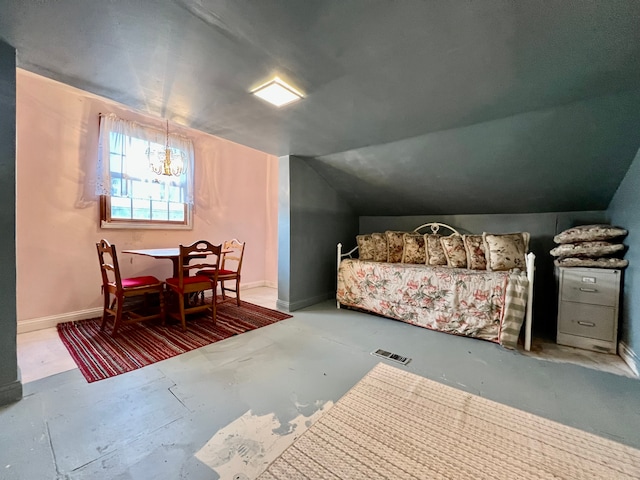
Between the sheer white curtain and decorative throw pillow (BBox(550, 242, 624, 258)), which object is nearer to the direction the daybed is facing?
the sheer white curtain

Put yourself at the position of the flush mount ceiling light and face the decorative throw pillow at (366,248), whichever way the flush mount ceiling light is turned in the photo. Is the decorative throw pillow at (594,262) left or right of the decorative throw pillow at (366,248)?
right

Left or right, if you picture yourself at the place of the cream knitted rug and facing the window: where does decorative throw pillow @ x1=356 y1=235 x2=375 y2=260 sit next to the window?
right

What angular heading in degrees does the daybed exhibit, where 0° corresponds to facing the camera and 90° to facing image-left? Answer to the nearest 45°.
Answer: approximately 45°

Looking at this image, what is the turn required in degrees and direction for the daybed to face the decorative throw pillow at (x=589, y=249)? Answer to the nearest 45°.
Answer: approximately 135° to its left

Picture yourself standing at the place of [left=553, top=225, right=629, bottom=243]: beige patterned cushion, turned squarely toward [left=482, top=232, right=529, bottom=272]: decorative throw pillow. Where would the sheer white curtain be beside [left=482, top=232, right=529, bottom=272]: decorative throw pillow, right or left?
left

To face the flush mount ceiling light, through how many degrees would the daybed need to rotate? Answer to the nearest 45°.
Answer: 0° — it already faces it

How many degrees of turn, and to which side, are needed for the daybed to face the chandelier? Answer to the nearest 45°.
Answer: approximately 45° to its right

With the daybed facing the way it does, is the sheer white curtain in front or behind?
in front

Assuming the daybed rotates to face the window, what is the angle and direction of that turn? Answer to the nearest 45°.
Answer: approximately 45° to its right
